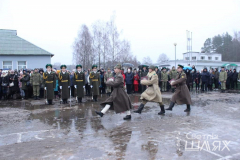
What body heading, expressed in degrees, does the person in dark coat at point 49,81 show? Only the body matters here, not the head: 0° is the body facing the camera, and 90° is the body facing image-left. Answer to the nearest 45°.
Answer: approximately 0°

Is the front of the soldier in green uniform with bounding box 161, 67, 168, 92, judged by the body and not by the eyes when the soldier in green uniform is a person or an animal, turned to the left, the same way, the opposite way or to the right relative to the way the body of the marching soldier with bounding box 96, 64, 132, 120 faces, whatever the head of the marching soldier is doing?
to the left

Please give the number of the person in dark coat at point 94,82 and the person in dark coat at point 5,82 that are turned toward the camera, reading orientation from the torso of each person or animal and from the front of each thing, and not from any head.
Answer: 2

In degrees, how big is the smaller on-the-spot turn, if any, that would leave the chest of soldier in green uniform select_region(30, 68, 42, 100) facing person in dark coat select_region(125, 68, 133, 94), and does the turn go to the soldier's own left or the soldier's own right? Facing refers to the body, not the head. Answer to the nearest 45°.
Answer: approximately 90° to the soldier's own left

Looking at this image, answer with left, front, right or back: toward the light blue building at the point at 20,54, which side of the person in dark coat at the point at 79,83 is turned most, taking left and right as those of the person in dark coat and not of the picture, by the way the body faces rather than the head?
back

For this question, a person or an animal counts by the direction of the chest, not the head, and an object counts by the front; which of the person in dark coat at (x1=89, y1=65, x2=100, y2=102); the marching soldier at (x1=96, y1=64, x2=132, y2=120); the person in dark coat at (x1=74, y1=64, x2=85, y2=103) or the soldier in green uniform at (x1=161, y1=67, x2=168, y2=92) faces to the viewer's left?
the marching soldier
